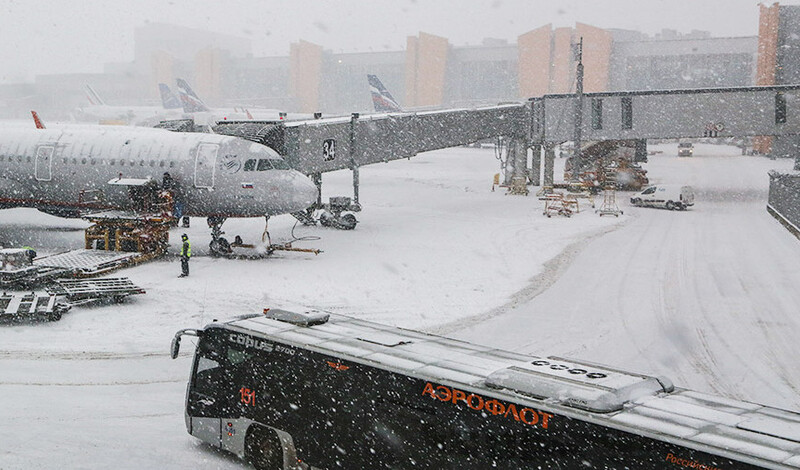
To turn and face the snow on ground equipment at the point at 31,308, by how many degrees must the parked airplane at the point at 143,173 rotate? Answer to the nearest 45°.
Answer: approximately 90° to its right

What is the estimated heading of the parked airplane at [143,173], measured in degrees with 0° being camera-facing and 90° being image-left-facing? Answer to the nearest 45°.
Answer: approximately 270°

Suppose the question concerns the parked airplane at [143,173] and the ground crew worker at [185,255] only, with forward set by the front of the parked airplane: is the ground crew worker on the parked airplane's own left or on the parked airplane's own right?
on the parked airplane's own right

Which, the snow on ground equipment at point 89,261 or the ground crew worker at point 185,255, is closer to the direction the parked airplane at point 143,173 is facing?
the ground crew worker

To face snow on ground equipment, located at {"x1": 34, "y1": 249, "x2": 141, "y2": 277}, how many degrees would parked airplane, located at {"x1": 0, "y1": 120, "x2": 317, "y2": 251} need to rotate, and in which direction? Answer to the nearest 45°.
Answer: approximately 90° to its right

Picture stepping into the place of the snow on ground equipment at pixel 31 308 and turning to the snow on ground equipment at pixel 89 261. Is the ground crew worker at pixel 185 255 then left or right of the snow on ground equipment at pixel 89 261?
right

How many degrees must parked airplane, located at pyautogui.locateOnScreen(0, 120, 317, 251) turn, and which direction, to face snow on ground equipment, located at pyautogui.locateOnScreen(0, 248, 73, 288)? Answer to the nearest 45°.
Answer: approximately 135° to its right
